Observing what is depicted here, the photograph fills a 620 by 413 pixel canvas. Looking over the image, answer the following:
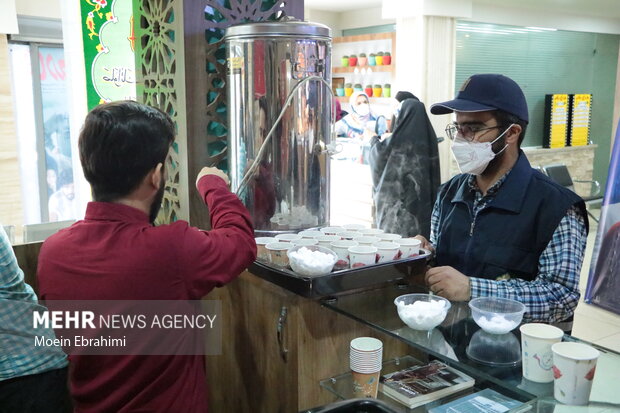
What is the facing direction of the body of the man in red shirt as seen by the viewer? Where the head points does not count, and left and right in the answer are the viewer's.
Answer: facing away from the viewer and to the right of the viewer

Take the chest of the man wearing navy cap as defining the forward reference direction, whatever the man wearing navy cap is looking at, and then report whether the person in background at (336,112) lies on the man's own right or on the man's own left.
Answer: on the man's own right

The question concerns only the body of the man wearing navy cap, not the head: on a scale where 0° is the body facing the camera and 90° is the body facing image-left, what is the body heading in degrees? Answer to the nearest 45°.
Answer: approximately 45°

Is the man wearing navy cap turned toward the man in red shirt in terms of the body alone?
yes

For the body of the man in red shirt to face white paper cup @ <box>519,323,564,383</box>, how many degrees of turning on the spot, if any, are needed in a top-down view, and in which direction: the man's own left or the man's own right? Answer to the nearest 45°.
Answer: approximately 90° to the man's own right

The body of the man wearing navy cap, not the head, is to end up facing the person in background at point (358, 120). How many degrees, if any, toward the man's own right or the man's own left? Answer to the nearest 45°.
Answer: approximately 135° to the man's own right
